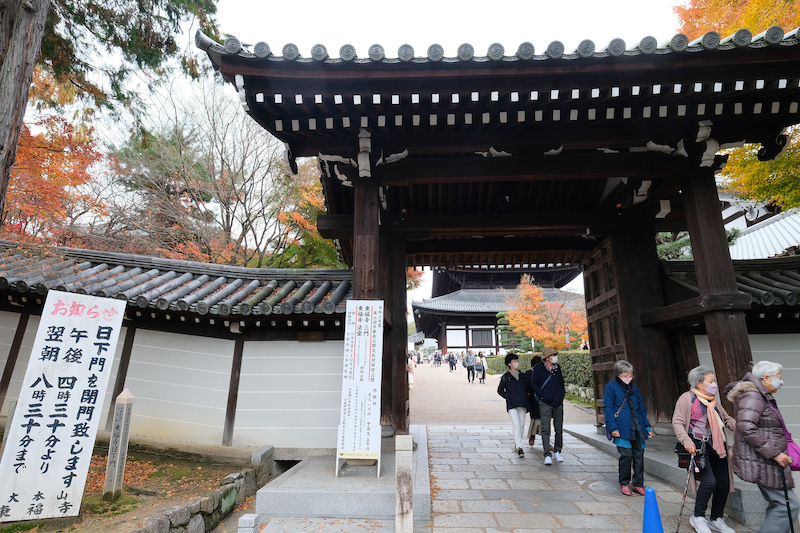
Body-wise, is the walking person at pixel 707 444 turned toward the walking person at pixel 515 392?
no

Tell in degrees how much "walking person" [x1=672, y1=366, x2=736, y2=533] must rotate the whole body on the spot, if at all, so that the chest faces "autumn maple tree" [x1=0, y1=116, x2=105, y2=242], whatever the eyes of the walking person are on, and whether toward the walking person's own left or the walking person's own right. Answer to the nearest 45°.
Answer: approximately 135° to the walking person's own right

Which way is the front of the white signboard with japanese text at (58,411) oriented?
toward the camera

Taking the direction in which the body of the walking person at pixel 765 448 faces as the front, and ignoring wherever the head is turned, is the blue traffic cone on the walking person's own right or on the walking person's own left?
on the walking person's own right

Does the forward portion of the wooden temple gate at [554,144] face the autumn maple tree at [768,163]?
no

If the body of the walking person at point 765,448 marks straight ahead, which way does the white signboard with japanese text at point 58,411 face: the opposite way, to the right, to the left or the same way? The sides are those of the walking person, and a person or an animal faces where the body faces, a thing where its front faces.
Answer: the same way

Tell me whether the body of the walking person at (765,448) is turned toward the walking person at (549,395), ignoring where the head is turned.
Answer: no

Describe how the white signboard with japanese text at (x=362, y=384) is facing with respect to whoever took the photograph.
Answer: facing the viewer

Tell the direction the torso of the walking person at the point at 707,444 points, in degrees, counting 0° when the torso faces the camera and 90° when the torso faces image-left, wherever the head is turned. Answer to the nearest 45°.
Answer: approximately 315°

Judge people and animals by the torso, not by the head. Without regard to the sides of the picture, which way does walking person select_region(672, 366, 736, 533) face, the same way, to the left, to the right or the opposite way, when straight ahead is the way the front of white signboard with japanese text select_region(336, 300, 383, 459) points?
the same way

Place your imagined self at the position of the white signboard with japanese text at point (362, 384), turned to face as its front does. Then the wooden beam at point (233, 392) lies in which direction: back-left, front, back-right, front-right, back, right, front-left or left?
back-right

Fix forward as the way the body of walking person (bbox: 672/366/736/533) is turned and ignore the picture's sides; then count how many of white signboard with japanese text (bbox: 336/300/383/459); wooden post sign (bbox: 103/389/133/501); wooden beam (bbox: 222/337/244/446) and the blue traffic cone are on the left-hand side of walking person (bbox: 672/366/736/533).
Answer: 0

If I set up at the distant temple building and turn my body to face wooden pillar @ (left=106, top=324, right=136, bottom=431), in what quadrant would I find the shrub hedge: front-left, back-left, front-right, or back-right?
front-left
